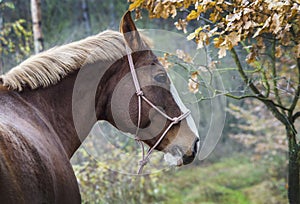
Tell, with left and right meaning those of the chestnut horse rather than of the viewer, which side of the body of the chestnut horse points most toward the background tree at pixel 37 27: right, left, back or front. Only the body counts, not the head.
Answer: left

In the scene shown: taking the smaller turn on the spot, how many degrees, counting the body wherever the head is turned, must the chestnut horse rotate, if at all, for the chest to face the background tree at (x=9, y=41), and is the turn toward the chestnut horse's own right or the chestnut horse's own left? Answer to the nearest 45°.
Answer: approximately 90° to the chestnut horse's own left

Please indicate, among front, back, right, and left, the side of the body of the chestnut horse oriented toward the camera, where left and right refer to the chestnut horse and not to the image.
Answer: right
